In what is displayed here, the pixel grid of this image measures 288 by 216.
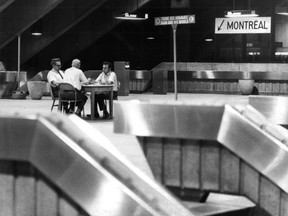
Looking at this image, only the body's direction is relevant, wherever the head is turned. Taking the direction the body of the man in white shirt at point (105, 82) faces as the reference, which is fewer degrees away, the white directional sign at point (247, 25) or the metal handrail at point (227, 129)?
the metal handrail

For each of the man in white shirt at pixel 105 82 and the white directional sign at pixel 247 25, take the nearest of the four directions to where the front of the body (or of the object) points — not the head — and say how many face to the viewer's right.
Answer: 0

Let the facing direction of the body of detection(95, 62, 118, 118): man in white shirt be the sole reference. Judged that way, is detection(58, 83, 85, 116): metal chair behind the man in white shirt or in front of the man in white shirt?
in front

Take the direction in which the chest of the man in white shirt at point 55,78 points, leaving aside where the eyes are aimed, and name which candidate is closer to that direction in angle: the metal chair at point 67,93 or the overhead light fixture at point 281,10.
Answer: the metal chair

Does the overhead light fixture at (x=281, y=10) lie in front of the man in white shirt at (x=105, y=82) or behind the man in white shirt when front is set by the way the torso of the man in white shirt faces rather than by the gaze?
behind

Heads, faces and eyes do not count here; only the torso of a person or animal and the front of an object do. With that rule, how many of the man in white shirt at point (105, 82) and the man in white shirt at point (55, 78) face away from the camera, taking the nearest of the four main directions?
0

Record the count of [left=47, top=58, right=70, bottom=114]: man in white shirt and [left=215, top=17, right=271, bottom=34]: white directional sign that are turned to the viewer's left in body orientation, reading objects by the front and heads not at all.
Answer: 0

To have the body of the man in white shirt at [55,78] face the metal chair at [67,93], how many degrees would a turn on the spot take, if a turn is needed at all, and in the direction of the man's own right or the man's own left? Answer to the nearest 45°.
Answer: approximately 45° to the man's own right

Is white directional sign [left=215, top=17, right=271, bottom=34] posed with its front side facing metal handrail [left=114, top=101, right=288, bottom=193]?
yes
